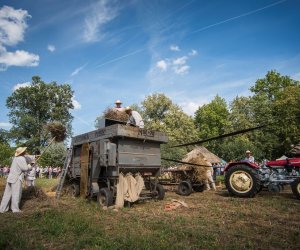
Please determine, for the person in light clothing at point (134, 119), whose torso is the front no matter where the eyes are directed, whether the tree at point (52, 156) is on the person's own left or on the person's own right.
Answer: on the person's own right

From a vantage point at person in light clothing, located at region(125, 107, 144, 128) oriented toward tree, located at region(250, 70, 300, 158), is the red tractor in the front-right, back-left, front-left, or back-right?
front-right

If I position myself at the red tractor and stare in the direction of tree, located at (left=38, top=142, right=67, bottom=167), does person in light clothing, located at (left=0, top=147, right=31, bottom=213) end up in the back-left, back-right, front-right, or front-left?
front-left

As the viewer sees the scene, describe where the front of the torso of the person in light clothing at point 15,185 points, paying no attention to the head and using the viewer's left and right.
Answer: facing away from the viewer and to the right of the viewer

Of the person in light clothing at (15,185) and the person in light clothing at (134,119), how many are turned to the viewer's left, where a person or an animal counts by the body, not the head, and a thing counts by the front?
1

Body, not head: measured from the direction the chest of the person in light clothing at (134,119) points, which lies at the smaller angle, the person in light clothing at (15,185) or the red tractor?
the person in light clothing

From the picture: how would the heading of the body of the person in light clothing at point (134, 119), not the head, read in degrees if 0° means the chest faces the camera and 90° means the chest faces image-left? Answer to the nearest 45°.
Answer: approximately 90°

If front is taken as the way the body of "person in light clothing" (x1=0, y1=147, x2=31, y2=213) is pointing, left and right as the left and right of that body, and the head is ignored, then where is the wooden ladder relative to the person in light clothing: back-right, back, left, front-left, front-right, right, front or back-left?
front

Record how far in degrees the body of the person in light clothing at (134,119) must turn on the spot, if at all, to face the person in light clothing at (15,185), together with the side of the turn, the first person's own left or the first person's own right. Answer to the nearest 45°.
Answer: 0° — they already face them
